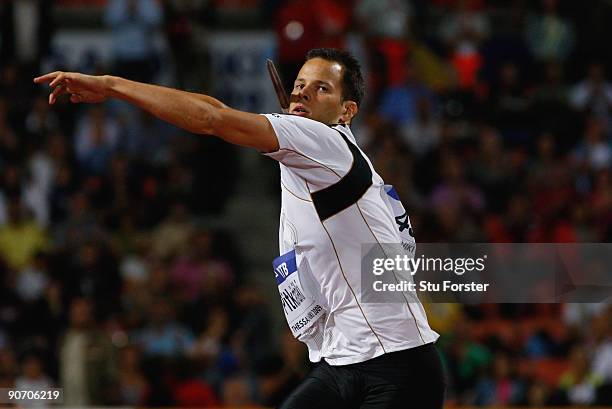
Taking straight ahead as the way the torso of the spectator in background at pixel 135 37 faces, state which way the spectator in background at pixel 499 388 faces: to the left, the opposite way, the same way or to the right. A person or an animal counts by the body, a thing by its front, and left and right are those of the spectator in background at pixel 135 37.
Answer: the same way

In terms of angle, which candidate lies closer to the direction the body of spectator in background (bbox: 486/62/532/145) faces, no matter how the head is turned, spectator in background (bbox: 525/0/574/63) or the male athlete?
the male athlete

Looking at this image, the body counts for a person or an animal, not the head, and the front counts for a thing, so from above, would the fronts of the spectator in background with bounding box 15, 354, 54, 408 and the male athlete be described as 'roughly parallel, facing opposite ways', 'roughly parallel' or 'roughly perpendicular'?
roughly perpendicular

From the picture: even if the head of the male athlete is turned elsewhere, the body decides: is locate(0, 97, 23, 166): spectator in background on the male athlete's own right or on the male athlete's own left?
on the male athlete's own right

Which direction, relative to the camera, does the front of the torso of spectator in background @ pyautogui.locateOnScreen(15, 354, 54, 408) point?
toward the camera

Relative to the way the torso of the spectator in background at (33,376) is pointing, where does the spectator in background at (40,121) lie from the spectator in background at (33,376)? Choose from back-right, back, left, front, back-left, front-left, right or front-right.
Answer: back

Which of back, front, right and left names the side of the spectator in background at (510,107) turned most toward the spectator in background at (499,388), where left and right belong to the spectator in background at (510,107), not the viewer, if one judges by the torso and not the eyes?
front

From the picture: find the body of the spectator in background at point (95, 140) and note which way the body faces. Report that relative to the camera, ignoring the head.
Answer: toward the camera

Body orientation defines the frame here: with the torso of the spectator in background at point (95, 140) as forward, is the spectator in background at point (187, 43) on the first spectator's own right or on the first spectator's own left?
on the first spectator's own left

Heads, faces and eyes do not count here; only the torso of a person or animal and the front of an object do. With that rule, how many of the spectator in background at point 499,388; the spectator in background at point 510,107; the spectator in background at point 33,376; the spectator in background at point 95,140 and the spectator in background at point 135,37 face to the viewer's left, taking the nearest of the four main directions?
0

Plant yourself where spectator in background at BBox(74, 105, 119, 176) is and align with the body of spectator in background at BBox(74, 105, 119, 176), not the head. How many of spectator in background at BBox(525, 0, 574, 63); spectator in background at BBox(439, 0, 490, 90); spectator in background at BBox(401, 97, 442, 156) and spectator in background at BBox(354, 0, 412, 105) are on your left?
4

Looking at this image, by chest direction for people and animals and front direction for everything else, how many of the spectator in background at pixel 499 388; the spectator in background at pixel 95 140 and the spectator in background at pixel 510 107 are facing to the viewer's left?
0

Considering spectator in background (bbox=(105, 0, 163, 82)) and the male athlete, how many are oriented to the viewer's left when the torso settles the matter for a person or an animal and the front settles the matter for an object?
1

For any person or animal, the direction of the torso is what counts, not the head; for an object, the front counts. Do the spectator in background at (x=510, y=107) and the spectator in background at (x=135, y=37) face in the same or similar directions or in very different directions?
same or similar directions

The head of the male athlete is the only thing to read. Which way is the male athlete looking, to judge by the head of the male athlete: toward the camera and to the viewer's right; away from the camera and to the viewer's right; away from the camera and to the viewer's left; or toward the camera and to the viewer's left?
toward the camera and to the viewer's left

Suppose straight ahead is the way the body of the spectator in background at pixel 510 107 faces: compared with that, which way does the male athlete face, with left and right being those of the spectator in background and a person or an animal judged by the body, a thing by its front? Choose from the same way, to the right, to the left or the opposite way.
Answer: to the right

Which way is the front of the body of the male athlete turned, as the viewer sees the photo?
to the viewer's left

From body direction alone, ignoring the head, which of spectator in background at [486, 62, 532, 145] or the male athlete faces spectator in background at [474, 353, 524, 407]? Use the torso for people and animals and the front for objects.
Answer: spectator in background at [486, 62, 532, 145]
